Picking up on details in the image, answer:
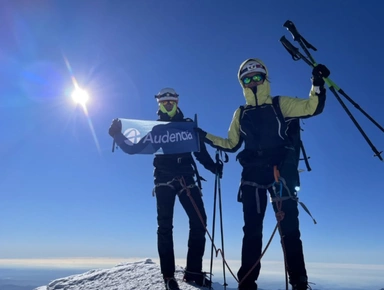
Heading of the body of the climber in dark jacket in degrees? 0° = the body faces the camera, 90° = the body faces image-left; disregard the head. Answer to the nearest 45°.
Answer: approximately 0°
